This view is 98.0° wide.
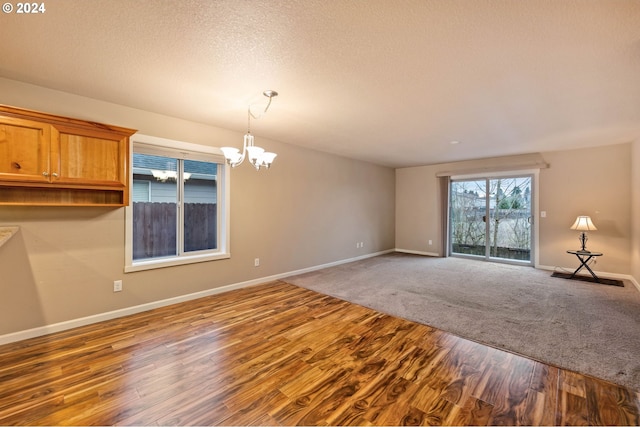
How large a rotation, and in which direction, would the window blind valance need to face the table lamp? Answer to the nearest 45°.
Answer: approximately 45° to its left

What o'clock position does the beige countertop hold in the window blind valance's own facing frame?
The beige countertop is roughly at 1 o'clock from the window blind valance.

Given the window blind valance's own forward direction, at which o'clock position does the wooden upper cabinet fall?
The wooden upper cabinet is roughly at 1 o'clock from the window blind valance.

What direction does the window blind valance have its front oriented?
toward the camera

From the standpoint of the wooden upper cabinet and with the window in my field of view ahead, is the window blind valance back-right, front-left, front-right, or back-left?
front-right

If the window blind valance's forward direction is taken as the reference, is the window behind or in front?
in front
